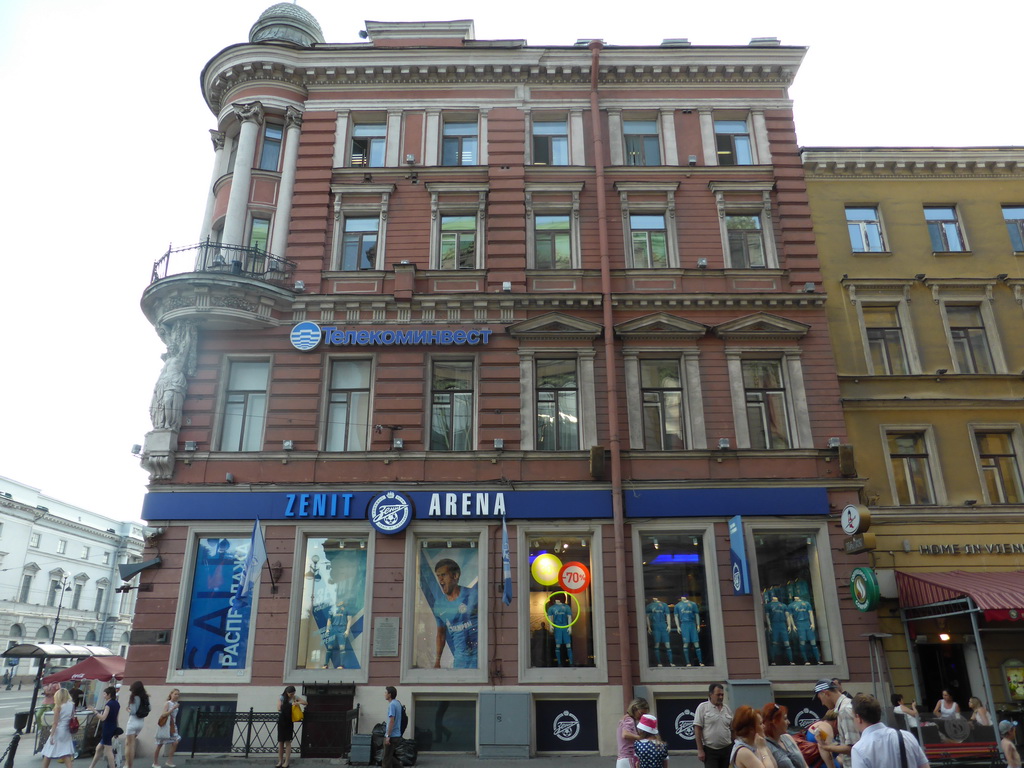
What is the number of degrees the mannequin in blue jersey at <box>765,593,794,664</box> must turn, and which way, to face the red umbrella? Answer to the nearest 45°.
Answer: approximately 90° to its right

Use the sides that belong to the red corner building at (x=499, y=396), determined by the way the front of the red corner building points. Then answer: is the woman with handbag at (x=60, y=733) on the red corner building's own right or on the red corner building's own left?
on the red corner building's own right

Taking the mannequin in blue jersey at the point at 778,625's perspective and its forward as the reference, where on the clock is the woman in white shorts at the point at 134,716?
The woman in white shorts is roughly at 2 o'clock from the mannequin in blue jersey.

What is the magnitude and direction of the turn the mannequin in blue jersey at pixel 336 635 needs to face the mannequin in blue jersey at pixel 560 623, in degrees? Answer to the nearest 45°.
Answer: approximately 90° to its left

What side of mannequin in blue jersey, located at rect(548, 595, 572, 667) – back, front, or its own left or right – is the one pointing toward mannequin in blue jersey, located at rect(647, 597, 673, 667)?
left

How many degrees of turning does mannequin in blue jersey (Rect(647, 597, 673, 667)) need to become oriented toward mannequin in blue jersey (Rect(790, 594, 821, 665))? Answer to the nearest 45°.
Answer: approximately 90° to its left

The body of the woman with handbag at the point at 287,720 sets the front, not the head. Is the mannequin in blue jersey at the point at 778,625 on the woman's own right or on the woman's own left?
on the woman's own left

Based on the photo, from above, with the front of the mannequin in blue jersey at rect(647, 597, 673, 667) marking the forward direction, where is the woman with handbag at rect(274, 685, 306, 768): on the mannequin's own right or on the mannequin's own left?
on the mannequin's own right

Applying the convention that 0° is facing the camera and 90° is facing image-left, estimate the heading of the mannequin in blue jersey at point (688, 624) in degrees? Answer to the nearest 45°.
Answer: approximately 0°

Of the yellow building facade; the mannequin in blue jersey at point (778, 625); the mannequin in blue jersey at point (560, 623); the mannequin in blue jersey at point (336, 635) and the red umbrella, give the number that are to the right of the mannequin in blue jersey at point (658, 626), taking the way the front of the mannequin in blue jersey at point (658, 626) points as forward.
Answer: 3

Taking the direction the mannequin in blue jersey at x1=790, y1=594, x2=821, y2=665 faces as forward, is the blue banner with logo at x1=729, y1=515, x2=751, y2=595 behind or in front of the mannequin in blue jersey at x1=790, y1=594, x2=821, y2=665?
in front
